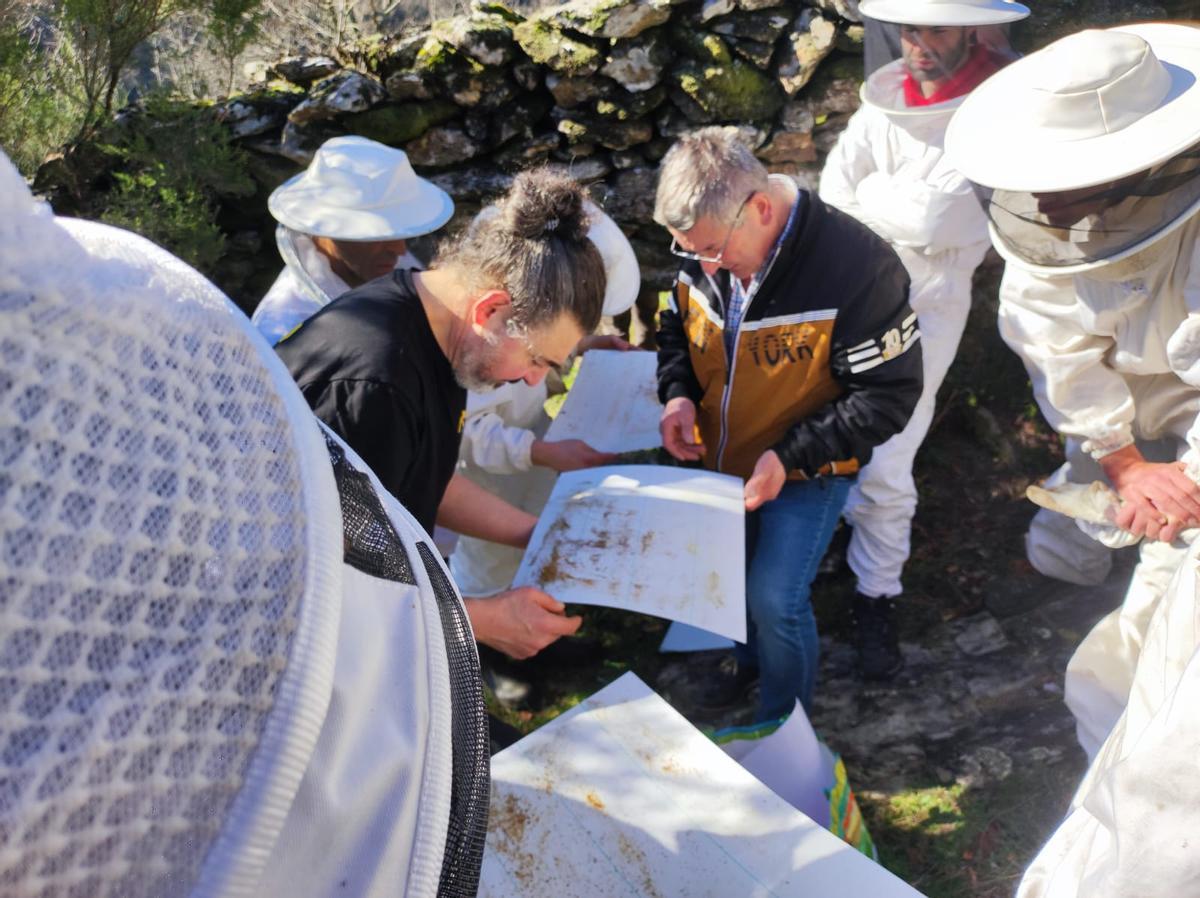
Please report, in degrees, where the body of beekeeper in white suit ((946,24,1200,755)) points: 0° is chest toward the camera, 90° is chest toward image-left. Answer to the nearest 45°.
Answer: approximately 45°

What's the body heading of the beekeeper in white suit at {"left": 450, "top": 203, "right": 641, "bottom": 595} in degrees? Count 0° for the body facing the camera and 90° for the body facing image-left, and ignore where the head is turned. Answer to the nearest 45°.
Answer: approximately 315°

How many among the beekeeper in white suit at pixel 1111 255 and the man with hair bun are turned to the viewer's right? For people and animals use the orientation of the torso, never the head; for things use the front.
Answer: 1

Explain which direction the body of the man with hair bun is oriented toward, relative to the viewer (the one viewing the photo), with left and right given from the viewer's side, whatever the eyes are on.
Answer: facing to the right of the viewer
